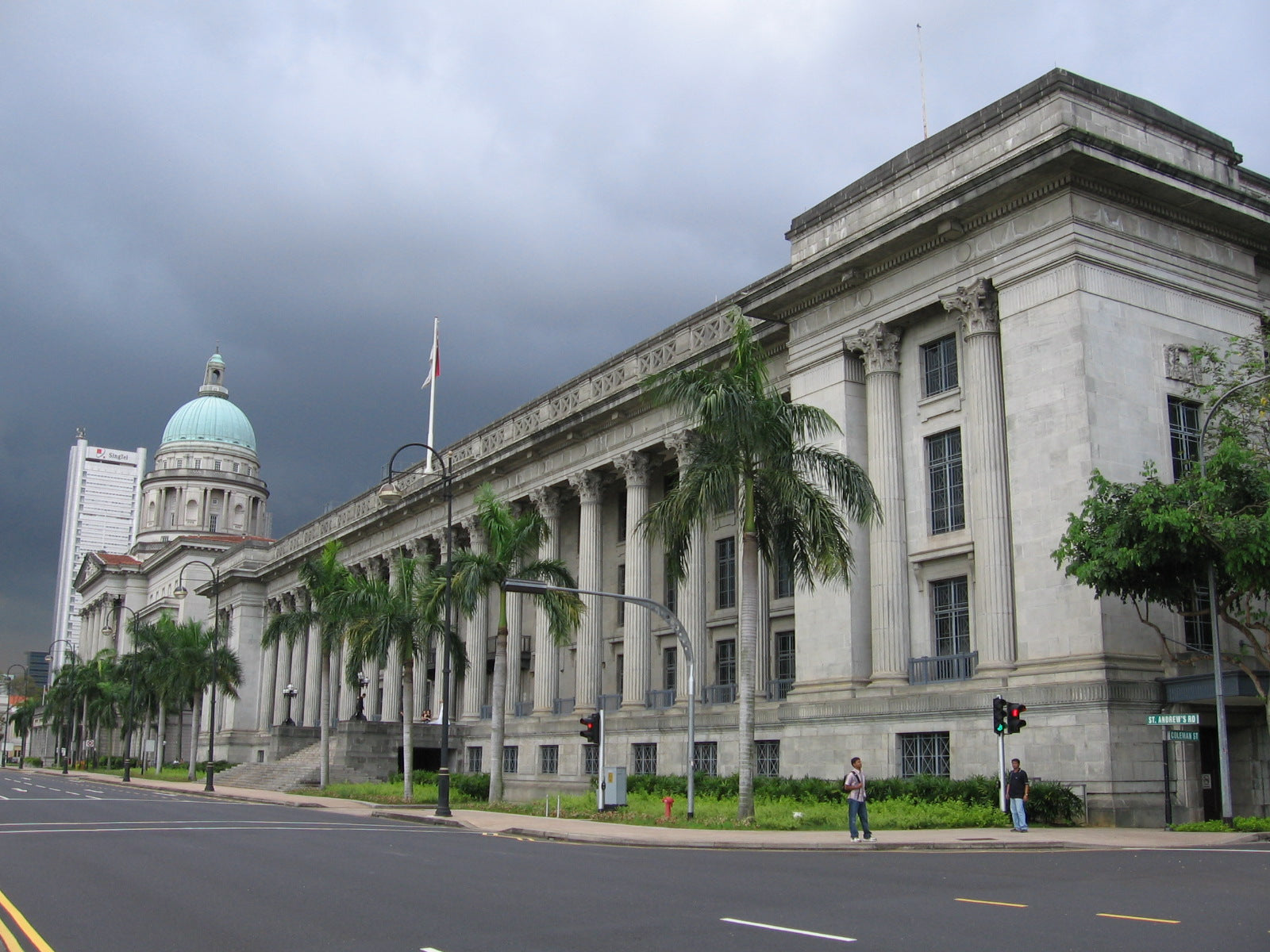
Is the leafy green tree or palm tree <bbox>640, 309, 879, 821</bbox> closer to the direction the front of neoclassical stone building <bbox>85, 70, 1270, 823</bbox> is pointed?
the palm tree

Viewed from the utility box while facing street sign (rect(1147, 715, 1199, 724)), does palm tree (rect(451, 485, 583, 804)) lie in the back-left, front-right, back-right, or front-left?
back-left

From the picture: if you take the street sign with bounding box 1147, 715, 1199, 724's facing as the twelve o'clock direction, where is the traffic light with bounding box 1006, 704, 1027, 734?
The traffic light is roughly at 3 o'clock from the street sign.

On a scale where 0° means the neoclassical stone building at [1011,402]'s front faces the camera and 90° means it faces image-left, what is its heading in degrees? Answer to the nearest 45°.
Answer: approximately 45°

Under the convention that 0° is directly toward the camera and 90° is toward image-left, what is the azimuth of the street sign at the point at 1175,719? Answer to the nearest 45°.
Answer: approximately 0°
